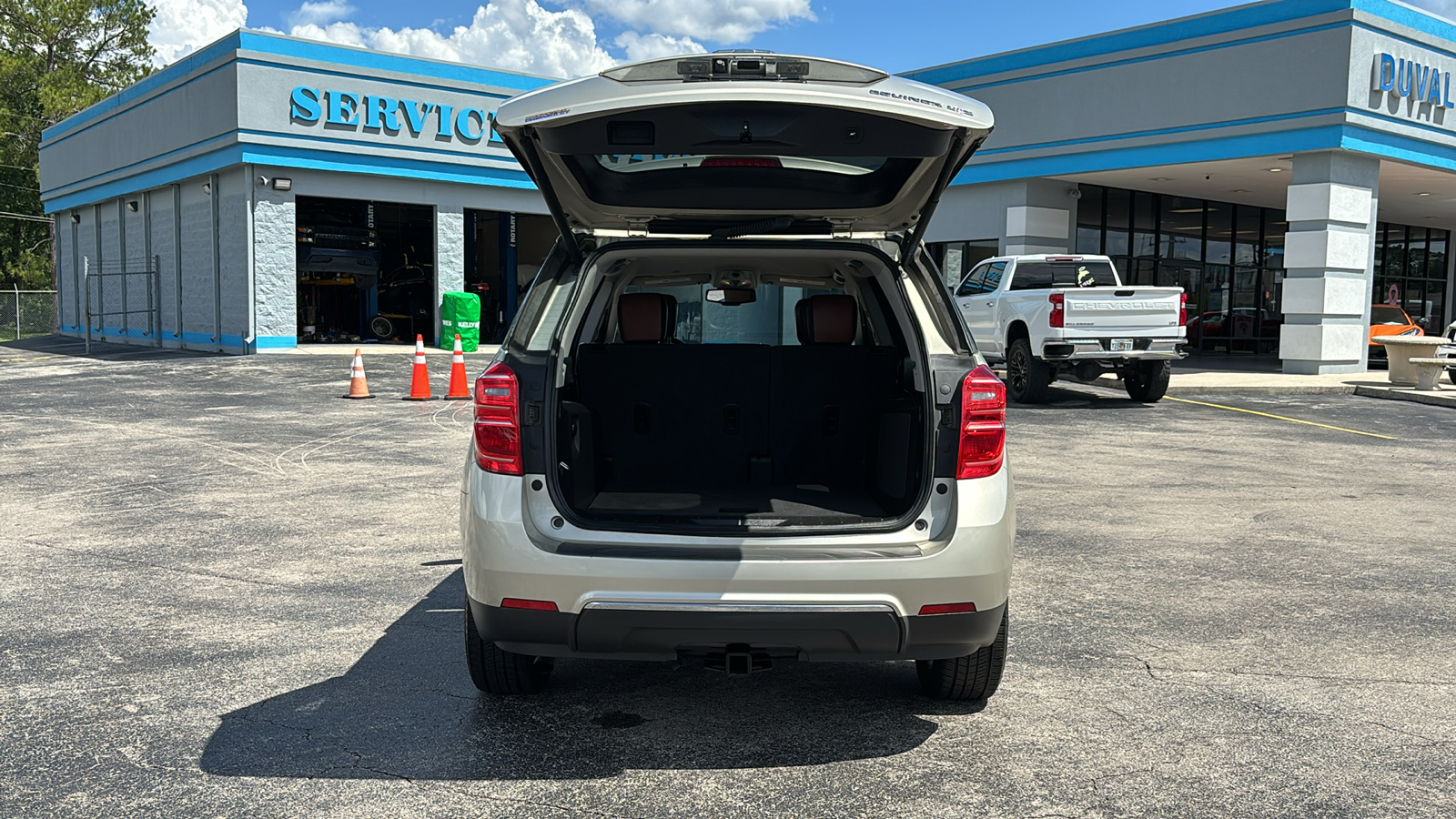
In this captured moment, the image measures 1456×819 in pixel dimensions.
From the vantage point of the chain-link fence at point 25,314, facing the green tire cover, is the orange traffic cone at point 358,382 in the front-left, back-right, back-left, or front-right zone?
front-right

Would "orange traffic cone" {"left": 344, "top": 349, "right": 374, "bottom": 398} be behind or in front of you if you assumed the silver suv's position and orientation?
in front

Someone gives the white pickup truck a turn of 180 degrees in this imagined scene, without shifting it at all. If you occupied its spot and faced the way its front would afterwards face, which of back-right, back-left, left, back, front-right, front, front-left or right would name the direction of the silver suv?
front-right

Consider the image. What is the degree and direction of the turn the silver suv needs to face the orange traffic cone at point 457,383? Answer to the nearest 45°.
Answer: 0° — it already faces it

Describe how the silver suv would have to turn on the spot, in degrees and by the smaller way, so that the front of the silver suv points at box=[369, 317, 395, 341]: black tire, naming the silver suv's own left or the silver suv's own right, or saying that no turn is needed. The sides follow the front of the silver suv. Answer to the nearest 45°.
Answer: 0° — it already faces it

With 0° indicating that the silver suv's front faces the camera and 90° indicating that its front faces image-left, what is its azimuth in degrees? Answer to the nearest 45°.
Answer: approximately 180°

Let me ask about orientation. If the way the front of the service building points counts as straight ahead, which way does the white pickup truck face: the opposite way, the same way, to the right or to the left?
the opposite way

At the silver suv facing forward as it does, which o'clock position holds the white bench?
The white bench is roughly at 1 o'clock from the silver suv.

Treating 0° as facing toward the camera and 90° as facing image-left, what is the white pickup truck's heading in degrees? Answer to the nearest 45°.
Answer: approximately 135°

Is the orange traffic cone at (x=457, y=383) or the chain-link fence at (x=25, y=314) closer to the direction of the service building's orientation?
the orange traffic cone

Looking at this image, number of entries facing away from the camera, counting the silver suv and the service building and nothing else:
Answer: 1

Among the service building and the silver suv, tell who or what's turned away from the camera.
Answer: the silver suv

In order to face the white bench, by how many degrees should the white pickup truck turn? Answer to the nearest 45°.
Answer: approximately 90° to its right
